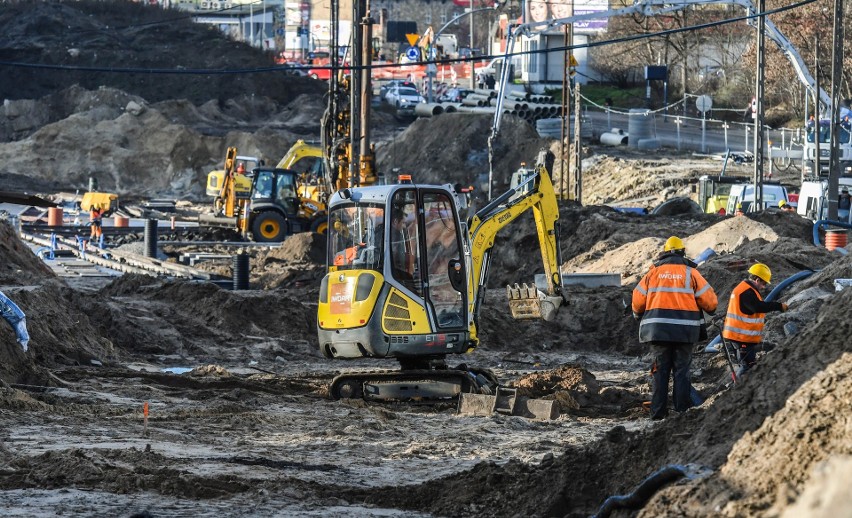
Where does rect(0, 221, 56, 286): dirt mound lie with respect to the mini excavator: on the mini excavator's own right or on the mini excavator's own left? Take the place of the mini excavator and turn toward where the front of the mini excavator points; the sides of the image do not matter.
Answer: on the mini excavator's own left

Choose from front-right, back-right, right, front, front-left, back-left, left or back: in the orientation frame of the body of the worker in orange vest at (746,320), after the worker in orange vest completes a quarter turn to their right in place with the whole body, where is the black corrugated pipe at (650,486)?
front

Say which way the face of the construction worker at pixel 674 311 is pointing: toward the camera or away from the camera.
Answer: away from the camera

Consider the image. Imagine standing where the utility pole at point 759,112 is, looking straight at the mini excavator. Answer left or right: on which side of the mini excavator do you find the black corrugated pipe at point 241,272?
right

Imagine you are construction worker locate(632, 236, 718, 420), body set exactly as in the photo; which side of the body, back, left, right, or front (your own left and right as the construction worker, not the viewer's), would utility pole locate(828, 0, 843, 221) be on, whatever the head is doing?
front

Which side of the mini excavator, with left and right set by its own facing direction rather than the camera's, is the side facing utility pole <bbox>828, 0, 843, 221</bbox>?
front

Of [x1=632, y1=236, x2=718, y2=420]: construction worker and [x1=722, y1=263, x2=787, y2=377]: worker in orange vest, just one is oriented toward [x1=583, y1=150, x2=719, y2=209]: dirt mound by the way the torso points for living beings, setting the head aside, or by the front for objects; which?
the construction worker

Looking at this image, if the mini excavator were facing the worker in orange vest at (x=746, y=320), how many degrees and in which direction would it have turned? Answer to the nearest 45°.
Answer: approximately 90° to its right

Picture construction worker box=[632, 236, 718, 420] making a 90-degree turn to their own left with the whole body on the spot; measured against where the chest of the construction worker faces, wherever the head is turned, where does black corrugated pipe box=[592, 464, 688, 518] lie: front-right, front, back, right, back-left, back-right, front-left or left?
left

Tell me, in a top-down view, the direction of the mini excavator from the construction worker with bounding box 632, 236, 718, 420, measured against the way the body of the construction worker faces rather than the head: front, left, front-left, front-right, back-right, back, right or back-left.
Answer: front-left

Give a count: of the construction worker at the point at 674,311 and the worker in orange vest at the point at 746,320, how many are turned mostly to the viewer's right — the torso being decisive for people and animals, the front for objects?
1

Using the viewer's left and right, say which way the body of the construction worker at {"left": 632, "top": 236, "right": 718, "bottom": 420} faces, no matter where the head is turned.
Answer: facing away from the viewer

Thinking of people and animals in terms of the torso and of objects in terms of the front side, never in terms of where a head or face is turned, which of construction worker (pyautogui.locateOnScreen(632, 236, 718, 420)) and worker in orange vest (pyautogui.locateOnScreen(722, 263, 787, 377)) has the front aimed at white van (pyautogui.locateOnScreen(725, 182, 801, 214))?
the construction worker

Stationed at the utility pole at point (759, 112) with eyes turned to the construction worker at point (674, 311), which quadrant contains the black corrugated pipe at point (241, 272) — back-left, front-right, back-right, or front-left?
front-right

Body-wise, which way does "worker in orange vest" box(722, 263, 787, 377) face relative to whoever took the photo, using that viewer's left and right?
facing to the right of the viewer

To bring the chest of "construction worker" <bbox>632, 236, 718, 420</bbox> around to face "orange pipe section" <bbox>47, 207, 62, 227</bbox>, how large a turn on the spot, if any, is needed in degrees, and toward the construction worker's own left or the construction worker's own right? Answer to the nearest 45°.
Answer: approximately 45° to the construction worker's own left

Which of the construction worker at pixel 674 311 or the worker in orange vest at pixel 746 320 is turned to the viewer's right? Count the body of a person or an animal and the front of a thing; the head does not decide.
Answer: the worker in orange vest

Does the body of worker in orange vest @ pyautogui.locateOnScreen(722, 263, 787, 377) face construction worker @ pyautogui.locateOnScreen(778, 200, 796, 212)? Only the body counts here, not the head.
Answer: no
